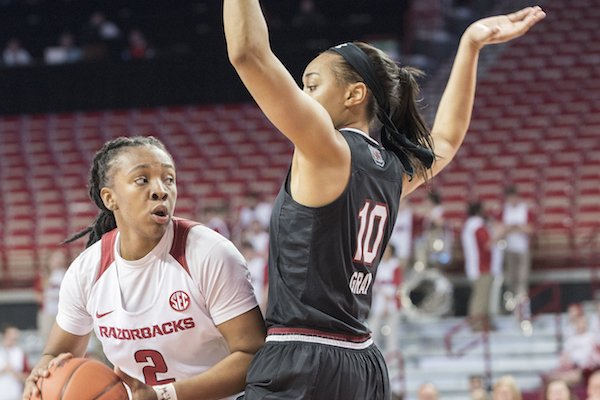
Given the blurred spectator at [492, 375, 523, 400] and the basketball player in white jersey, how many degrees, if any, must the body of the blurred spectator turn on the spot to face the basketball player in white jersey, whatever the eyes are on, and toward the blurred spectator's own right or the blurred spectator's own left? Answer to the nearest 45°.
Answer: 0° — they already face them

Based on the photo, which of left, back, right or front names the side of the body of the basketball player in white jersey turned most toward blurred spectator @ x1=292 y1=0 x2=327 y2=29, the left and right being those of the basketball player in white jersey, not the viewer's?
back

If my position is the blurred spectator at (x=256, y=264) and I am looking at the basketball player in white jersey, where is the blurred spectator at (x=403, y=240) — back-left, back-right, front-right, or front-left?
back-left

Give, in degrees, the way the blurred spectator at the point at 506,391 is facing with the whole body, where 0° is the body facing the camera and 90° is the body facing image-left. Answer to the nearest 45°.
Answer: approximately 0°

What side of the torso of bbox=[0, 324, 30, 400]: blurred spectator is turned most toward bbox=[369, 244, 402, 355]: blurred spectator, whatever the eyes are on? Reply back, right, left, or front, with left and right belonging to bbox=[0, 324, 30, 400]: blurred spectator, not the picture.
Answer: left
